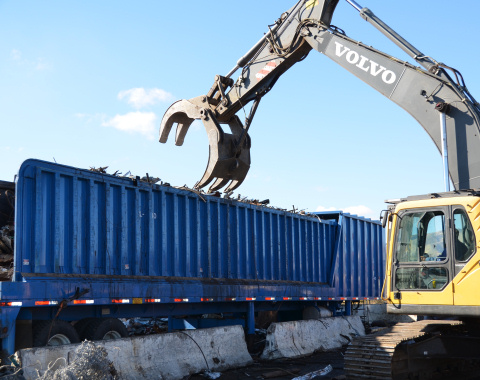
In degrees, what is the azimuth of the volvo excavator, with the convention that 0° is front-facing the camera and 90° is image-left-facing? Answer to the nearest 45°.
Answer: approximately 90°

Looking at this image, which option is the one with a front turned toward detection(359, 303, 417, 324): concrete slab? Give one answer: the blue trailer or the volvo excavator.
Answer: the blue trailer

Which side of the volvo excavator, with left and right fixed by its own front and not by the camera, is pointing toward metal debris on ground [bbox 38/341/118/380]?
front

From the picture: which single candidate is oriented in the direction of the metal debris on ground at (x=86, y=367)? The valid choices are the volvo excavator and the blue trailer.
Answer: the volvo excavator

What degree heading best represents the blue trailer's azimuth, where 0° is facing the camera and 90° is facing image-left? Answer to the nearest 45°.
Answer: approximately 225°

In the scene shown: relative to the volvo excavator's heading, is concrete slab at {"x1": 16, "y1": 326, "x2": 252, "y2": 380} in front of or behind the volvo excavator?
in front

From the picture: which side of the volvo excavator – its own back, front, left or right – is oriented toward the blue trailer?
front

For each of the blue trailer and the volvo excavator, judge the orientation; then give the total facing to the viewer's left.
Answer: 1

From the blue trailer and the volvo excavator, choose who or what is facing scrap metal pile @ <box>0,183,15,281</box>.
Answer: the volvo excavator
